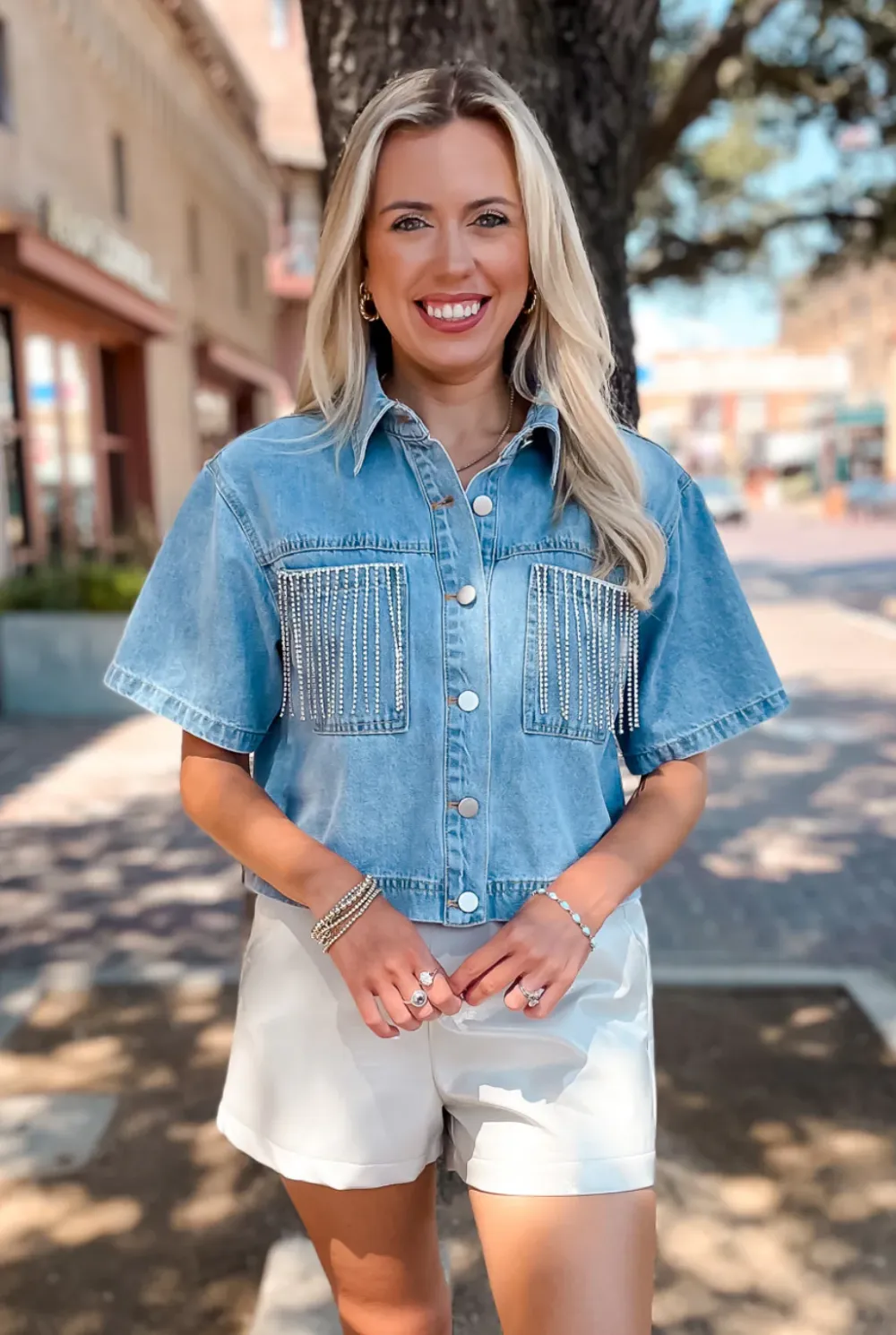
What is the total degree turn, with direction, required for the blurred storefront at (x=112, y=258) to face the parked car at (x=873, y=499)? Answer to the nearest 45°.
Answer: approximately 90° to its left

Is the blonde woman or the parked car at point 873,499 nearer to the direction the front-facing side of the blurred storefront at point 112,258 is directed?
the blonde woman

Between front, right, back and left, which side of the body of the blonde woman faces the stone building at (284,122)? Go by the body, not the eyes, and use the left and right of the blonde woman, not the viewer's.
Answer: back

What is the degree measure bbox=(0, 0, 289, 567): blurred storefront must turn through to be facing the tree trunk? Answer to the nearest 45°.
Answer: approximately 45° to its right

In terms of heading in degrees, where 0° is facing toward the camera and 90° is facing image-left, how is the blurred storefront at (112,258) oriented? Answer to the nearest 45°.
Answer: approximately 315°

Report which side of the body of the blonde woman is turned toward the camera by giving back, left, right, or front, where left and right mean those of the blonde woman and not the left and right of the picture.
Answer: front

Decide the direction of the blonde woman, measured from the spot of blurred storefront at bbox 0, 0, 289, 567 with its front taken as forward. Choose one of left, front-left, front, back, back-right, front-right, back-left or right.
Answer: front-right

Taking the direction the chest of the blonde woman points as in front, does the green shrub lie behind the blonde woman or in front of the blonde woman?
behind

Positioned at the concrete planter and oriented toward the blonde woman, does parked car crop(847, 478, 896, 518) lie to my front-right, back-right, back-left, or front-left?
back-left

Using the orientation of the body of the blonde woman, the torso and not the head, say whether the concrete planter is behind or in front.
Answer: behind

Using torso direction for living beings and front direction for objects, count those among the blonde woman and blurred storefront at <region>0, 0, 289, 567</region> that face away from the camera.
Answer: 0

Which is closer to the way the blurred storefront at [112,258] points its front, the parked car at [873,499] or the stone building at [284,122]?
the parked car
